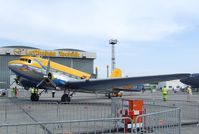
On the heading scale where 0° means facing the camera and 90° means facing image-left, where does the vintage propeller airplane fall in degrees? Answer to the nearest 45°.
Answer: approximately 45°

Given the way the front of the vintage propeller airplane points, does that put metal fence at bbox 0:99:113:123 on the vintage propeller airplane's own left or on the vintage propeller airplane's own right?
on the vintage propeller airplane's own left

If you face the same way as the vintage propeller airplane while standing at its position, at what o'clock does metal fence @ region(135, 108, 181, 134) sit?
The metal fence is roughly at 10 o'clock from the vintage propeller airplane.
